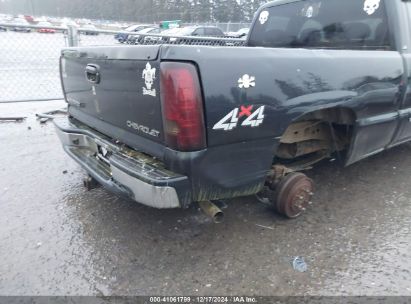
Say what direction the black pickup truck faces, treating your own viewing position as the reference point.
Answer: facing away from the viewer and to the right of the viewer

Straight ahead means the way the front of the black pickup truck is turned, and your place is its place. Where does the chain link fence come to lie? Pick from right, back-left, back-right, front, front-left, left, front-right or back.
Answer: left
